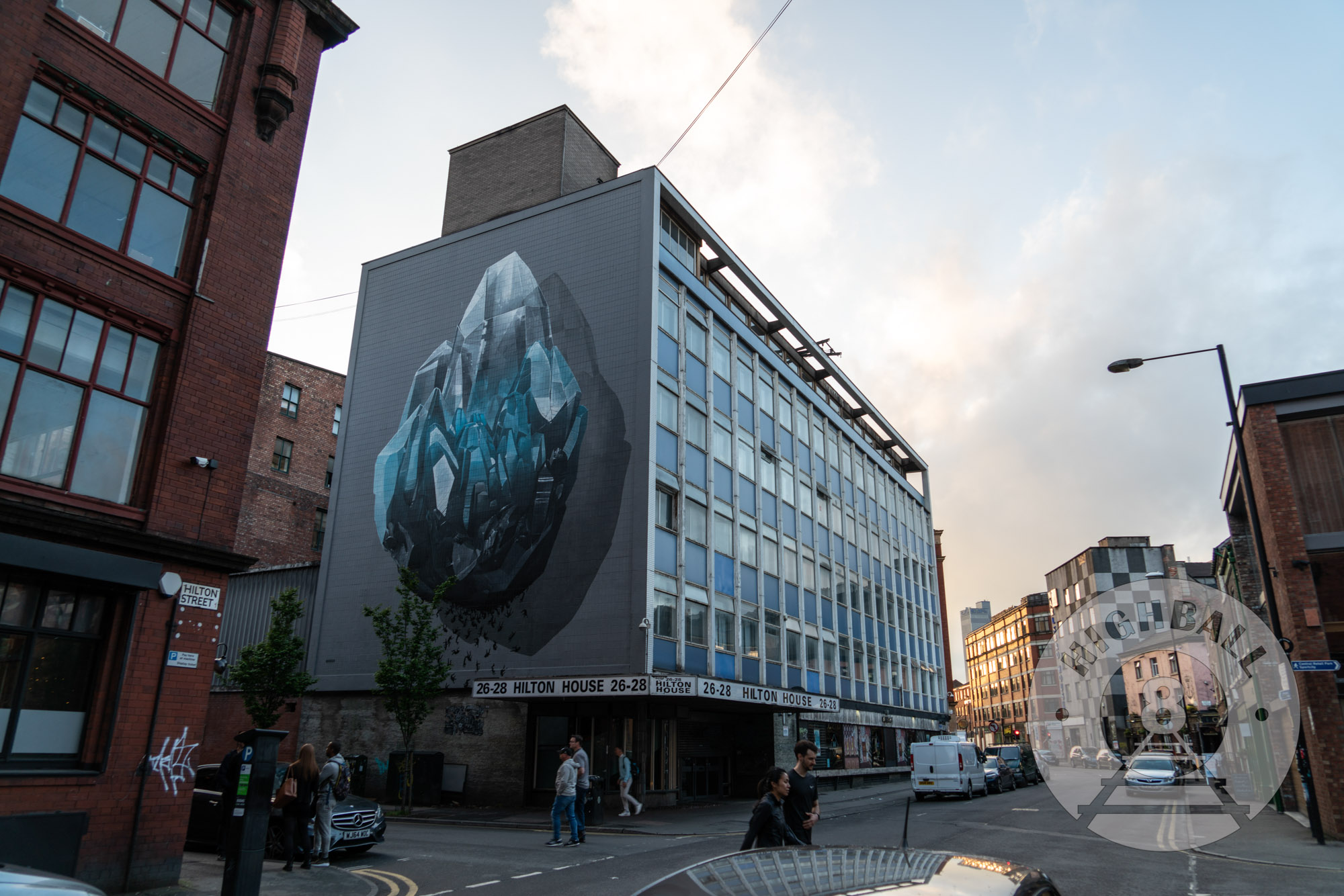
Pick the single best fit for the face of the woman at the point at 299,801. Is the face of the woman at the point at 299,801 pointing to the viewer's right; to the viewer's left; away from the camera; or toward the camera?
away from the camera

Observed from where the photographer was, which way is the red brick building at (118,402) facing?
facing the viewer and to the right of the viewer

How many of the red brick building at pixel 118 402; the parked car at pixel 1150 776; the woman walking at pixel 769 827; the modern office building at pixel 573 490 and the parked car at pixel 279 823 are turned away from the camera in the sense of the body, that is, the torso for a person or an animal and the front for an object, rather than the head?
0

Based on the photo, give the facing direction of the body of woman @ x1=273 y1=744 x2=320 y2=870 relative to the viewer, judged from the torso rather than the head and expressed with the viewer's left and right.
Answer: facing away from the viewer

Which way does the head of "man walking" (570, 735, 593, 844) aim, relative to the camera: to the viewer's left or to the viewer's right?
to the viewer's left

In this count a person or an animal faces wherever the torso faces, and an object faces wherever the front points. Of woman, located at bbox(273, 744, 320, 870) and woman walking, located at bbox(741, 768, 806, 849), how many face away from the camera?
1

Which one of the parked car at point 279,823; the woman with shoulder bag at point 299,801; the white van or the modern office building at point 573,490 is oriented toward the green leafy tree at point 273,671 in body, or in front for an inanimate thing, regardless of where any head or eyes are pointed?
the woman with shoulder bag

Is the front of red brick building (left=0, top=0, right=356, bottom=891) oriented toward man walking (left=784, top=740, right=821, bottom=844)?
yes
